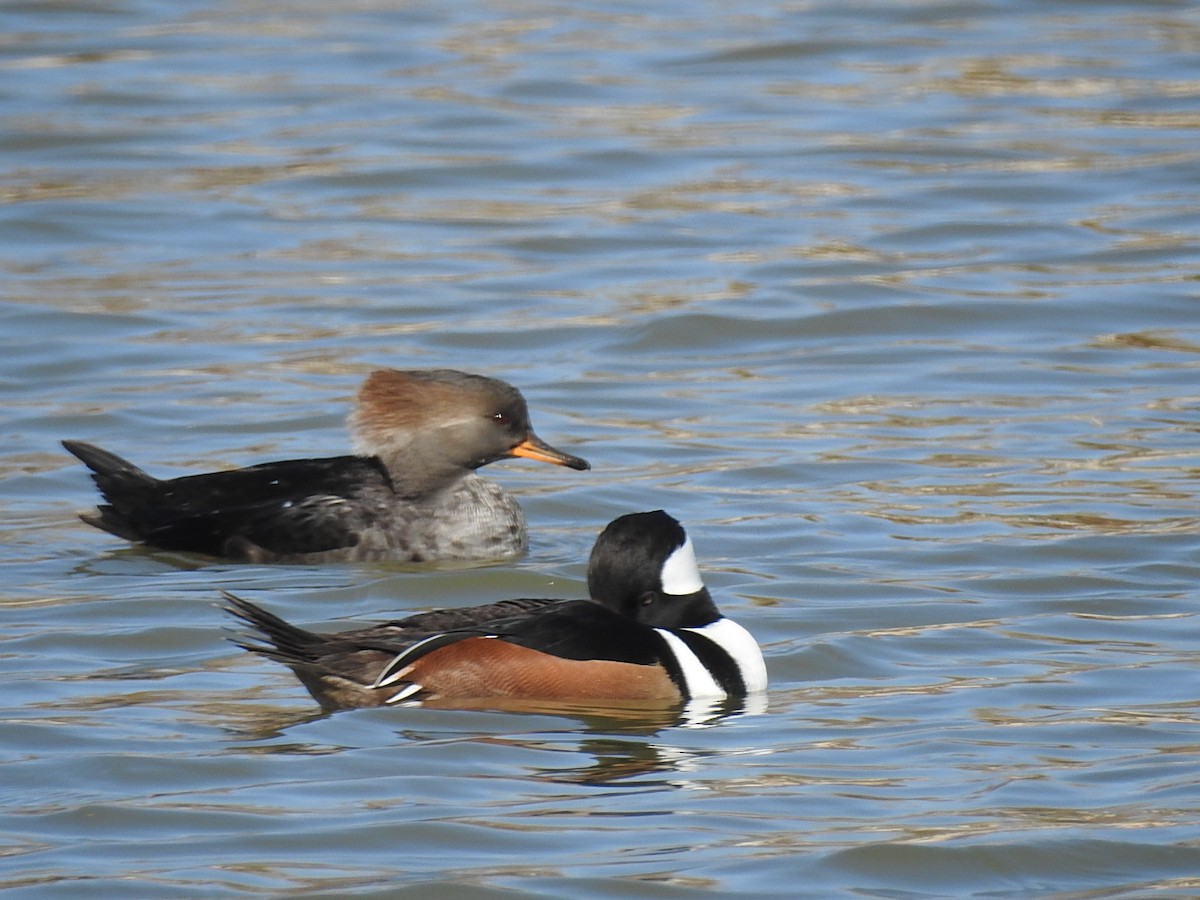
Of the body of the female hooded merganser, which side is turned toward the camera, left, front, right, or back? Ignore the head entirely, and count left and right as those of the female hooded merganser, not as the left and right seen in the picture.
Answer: right

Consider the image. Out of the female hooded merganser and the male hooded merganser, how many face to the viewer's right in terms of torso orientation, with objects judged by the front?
2

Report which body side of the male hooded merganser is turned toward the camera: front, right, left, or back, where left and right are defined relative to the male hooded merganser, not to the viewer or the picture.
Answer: right

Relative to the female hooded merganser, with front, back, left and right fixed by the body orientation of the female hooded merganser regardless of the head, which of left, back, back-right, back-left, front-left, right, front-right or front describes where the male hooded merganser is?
right

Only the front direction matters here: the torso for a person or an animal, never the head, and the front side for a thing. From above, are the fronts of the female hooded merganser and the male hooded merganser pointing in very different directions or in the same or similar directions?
same or similar directions

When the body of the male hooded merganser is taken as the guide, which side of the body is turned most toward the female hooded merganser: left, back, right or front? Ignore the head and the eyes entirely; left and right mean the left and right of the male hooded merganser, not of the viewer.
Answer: left
